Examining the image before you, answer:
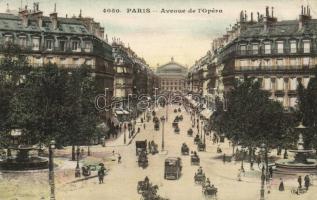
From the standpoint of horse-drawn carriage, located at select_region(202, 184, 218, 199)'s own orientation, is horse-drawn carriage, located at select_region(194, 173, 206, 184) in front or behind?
in front

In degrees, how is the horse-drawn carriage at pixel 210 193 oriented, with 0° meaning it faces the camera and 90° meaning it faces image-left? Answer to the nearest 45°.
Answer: approximately 180°

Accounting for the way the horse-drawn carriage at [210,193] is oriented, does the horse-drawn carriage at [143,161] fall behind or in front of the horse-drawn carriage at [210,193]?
in front

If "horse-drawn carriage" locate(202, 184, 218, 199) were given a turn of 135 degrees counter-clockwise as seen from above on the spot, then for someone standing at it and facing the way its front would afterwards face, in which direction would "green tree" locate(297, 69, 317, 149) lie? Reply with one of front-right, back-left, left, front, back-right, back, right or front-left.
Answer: back
